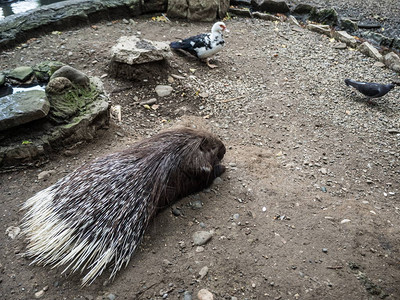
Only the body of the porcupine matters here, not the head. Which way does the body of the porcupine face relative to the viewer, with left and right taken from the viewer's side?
facing away from the viewer and to the right of the viewer

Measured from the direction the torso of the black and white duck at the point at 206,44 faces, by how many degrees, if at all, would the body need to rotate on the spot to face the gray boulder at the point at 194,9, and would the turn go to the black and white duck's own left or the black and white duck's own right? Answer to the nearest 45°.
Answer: approximately 90° to the black and white duck's own left

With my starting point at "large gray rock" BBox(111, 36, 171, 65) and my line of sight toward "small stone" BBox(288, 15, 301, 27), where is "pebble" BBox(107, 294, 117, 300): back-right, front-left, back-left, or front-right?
back-right

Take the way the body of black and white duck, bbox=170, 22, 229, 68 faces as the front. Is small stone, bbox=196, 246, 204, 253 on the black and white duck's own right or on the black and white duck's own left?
on the black and white duck's own right

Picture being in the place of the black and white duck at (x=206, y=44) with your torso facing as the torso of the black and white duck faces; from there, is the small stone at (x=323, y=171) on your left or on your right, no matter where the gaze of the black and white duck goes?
on your right

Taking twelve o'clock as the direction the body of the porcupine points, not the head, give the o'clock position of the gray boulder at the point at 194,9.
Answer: The gray boulder is roughly at 11 o'clock from the porcupine.

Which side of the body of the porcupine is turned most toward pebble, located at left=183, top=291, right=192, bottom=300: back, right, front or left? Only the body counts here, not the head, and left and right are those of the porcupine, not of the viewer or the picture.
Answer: right

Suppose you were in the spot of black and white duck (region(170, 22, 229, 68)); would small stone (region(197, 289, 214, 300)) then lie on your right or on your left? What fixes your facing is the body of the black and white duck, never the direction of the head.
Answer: on your right

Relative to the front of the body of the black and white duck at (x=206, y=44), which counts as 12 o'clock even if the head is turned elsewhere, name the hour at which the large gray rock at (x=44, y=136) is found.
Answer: The large gray rock is roughly at 4 o'clock from the black and white duck.

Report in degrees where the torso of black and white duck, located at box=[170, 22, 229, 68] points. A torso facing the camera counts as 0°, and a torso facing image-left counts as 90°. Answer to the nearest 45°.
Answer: approximately 270°

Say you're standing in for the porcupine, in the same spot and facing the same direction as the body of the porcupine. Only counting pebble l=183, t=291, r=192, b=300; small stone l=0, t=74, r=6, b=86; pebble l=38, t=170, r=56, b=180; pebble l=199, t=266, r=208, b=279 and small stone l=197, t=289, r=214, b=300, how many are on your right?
3
